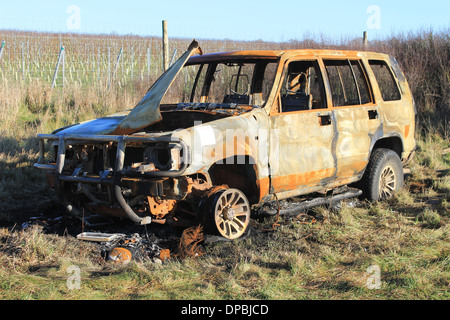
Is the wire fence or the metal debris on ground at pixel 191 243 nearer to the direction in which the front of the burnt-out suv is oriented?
the metal debris on ground

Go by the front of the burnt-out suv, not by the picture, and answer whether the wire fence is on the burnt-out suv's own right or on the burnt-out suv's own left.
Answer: on the burnt-out suv's own right

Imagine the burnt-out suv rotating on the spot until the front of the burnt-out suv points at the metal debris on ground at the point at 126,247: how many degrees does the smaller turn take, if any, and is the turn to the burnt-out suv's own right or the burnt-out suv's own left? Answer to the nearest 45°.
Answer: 0° — it already faces it

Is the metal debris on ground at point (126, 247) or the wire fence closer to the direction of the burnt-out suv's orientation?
the metal debris on ground

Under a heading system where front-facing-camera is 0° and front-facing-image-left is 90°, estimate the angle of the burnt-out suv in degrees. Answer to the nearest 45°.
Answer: approximately 45°
